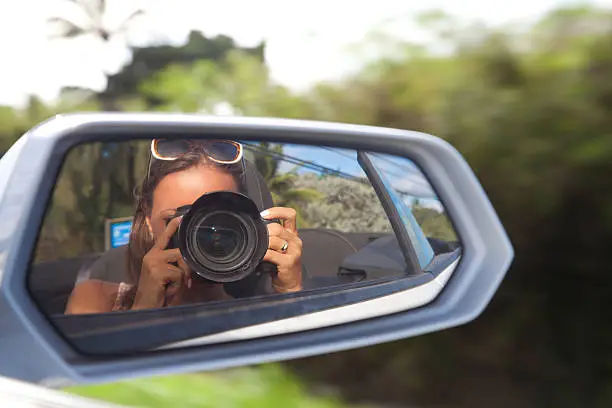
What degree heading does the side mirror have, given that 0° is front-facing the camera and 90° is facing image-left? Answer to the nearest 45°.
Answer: approximately 0°
